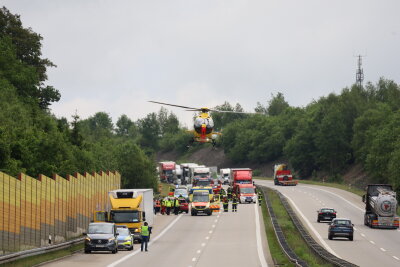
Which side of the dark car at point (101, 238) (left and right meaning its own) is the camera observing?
front

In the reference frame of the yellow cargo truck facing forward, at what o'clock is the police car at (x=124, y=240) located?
The police car is roughly at 12 o'clock from the yellow cargo truck.

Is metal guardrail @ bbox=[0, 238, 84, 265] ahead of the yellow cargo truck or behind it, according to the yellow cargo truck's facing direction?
ahead

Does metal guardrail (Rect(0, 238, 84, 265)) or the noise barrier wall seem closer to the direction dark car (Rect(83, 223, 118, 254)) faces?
the metal guardrail

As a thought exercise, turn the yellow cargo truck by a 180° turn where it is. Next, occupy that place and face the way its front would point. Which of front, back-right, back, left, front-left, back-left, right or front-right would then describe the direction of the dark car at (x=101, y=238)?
back
